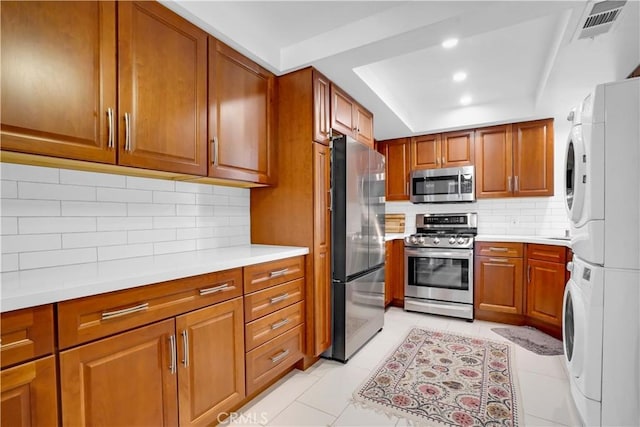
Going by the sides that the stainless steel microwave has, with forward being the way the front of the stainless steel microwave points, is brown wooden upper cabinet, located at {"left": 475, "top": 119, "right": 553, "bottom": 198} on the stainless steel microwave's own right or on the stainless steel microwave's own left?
on the stainless steel microwave's own left

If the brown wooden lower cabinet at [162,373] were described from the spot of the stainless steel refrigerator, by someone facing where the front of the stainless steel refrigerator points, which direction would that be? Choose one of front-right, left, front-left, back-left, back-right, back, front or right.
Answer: right

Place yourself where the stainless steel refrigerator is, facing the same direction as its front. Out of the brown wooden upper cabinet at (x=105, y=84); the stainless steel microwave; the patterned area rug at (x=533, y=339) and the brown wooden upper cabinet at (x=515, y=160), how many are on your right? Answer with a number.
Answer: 1

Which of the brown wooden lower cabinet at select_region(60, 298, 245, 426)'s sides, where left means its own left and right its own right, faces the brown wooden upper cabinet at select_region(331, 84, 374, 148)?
left

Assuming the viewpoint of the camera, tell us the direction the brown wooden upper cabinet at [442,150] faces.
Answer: facing the viewer

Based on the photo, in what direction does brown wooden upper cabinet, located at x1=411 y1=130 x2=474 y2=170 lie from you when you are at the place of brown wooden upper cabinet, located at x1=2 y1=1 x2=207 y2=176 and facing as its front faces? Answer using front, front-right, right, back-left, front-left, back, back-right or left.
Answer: front-left

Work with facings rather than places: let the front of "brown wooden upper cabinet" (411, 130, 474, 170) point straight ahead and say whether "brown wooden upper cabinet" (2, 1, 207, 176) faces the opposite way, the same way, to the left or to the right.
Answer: to the left

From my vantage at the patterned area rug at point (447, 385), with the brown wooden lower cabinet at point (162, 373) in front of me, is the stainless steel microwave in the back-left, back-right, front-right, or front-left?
back-right

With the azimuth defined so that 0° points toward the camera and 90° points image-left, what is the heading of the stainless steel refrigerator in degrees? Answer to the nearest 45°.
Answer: approximately 315°

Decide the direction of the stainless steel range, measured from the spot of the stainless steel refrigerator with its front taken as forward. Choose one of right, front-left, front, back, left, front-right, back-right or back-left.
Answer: left

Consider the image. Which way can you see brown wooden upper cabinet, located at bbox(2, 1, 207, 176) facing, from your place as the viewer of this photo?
facing the viewer and to the right of the viewer

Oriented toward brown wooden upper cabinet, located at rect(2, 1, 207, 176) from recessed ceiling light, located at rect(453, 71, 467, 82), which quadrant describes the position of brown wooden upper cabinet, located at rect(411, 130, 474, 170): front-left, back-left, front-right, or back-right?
back-right

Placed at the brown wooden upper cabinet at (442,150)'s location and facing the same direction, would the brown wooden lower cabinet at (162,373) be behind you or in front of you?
in front

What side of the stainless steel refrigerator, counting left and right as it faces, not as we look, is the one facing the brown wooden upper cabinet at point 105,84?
right

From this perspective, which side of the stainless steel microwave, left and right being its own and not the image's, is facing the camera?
front
